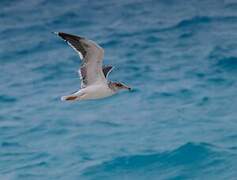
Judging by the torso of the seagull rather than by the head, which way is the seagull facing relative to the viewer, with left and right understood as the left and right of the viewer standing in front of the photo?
facing to the right of the viewer
